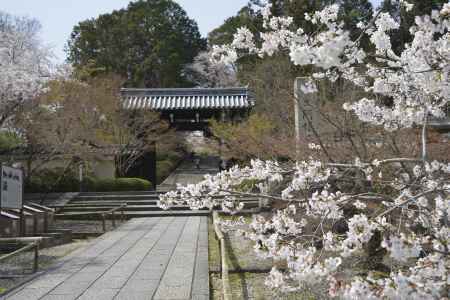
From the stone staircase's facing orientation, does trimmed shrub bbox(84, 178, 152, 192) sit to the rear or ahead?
to the rear

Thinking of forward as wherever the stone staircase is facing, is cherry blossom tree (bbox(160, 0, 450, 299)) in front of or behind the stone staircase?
in front

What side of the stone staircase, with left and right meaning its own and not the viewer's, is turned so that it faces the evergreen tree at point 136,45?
back

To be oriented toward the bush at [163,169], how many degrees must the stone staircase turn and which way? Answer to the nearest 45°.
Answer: approximately 180°

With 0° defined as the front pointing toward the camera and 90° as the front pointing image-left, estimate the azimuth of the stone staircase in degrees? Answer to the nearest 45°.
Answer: approximately 0°

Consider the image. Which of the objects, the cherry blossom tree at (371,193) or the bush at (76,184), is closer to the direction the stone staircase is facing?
the cherry blossom tree

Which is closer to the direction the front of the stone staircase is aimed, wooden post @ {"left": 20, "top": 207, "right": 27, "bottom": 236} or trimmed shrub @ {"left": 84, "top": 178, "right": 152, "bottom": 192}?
the wooden post

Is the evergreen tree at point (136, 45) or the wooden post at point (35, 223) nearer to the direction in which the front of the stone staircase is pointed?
the wooden post

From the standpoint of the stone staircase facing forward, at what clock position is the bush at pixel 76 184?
The bush is roughly at 5 o'clock from the stone staircase.

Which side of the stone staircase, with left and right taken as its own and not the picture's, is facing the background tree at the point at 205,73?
back

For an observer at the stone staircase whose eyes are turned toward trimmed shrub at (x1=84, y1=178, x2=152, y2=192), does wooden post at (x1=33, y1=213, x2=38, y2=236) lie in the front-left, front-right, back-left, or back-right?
back-left

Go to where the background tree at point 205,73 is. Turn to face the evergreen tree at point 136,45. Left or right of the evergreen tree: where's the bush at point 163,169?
left
